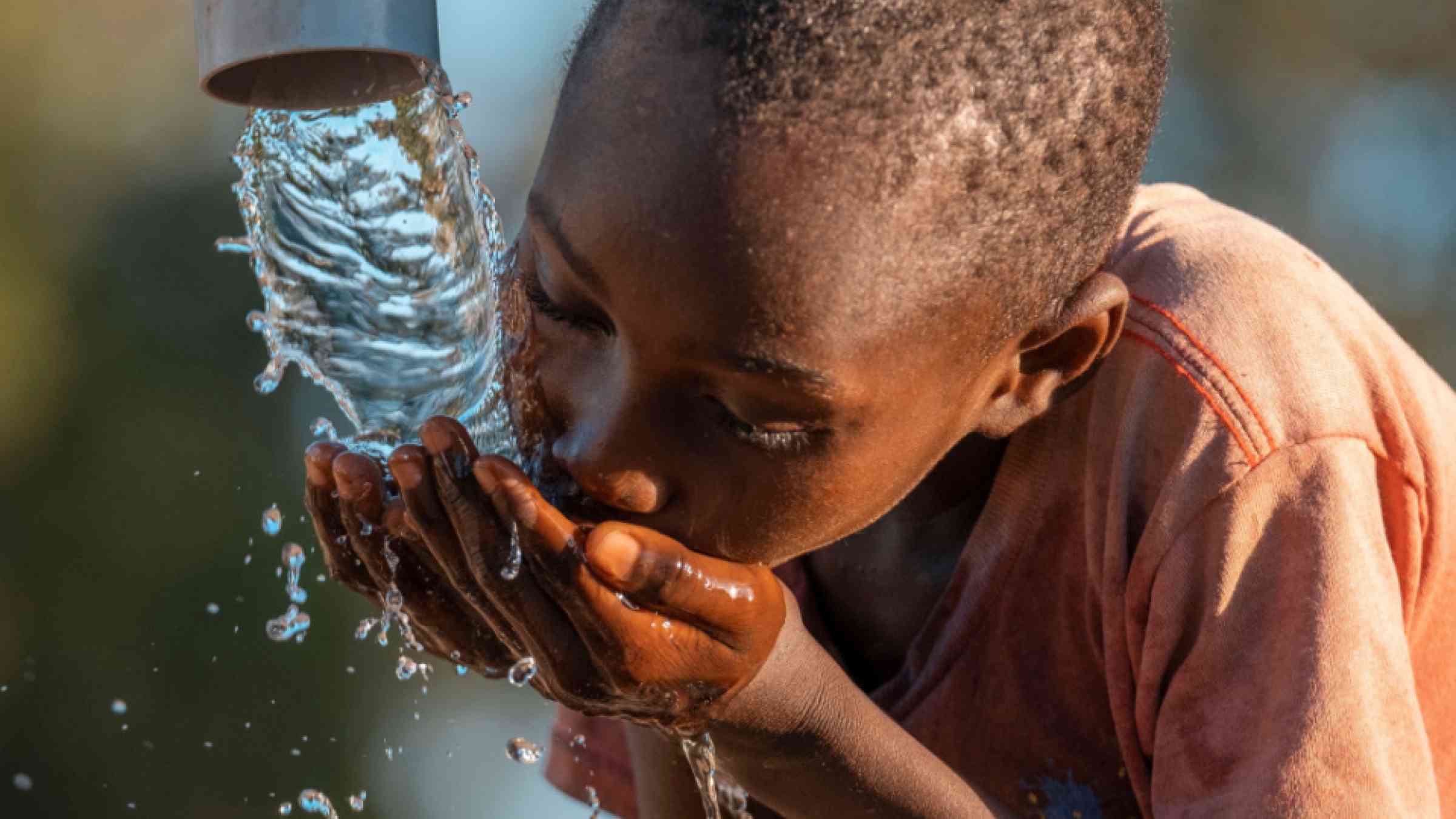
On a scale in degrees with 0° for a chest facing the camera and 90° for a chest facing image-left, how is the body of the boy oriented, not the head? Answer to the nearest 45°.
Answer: approximately 45°

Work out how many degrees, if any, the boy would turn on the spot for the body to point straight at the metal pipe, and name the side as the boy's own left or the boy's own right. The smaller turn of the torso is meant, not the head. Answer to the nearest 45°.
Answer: approximately 45° to the boy's own right

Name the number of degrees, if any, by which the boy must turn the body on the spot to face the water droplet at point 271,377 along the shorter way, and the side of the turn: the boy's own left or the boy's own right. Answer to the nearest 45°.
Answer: approximately 45° to the boy's own right

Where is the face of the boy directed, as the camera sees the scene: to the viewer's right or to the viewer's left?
to the viewer's left

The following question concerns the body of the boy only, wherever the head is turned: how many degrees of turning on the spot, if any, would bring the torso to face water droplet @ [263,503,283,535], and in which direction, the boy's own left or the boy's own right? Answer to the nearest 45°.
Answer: approximately 45° to the boy's own right
